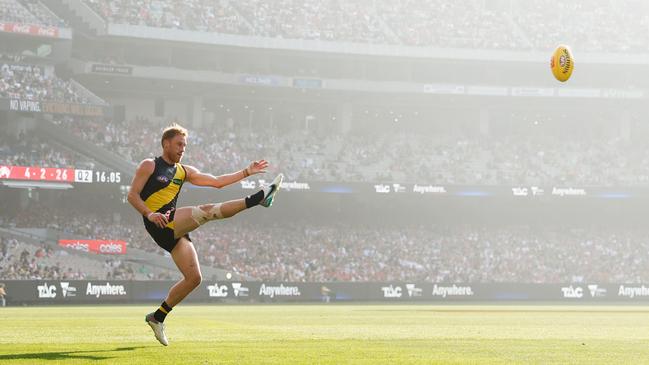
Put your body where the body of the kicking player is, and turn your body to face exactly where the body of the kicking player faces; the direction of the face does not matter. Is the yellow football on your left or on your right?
on your left

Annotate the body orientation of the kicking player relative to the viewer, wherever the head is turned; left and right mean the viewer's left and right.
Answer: facing the viewer and to the right of the viewer
